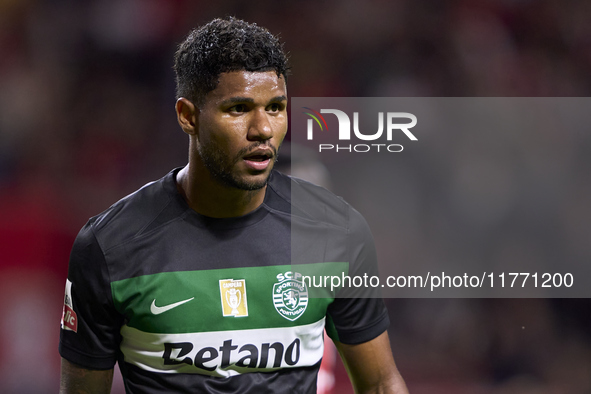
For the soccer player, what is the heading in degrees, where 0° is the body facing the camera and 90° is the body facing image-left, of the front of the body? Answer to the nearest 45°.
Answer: approximately 0°
